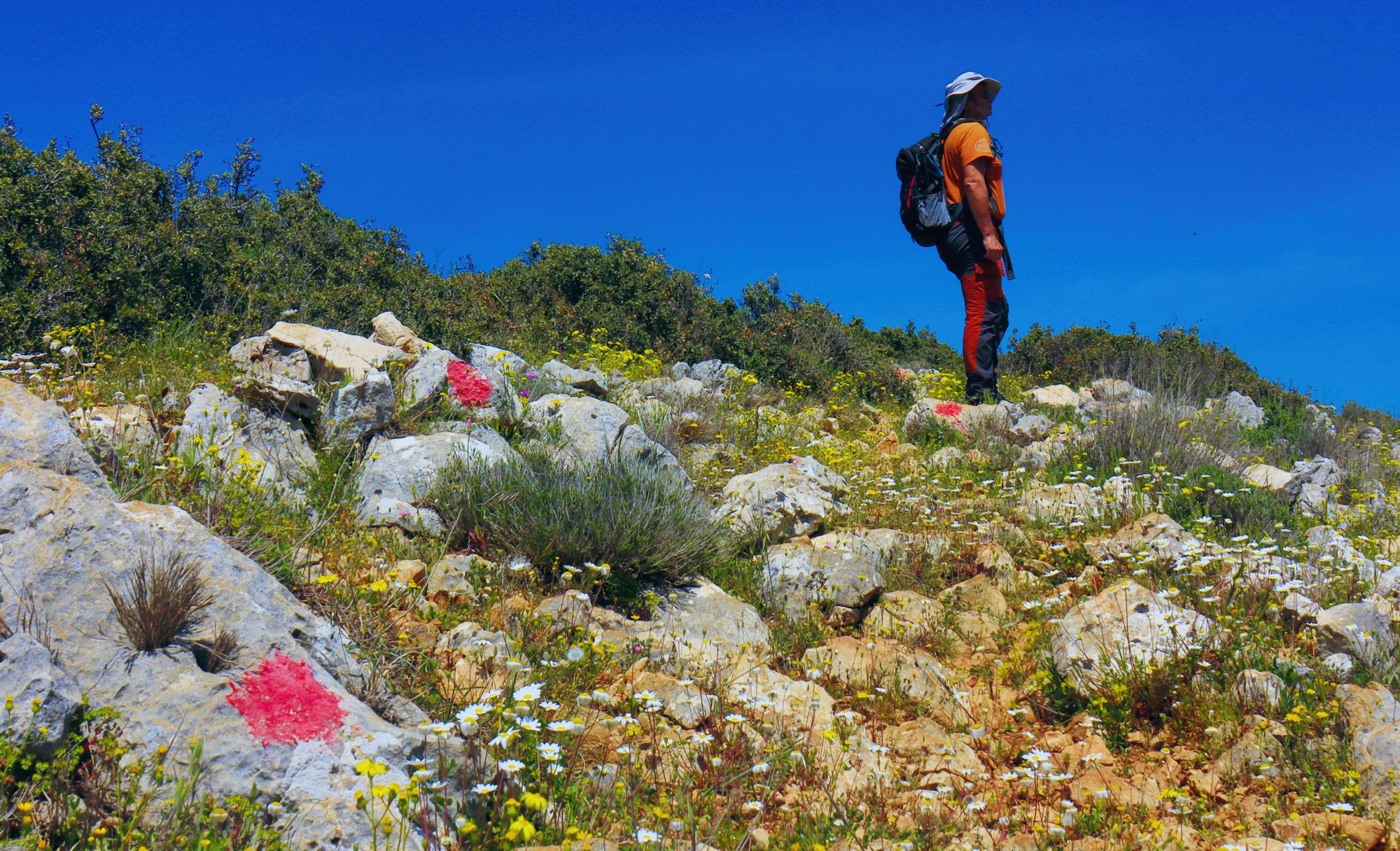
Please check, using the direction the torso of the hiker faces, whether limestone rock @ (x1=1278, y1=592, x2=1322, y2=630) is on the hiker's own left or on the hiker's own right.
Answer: on the hiker's own right

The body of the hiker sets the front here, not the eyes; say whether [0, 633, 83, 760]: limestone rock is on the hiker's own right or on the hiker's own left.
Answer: on the hiker's own right

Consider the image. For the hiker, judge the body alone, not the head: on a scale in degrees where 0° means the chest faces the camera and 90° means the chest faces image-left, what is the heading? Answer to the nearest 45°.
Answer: approximately 270°

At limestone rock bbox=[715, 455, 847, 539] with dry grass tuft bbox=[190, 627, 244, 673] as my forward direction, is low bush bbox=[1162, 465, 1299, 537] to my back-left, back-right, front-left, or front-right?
back-left

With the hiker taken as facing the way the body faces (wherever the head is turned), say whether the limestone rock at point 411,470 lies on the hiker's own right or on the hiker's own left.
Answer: on the hiker's own right

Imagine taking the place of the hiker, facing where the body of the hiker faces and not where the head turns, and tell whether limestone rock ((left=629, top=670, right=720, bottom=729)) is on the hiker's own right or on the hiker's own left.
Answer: on the hiker's own right

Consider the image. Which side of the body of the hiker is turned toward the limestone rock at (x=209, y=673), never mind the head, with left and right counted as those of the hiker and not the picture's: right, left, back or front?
right
